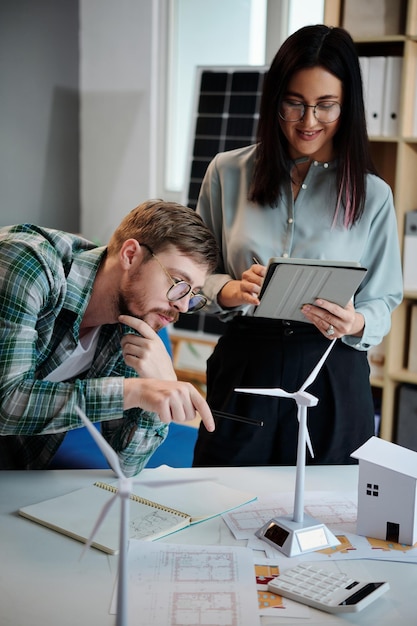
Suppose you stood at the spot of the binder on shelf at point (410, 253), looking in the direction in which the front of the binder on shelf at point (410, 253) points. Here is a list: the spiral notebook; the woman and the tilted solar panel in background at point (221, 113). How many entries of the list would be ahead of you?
2

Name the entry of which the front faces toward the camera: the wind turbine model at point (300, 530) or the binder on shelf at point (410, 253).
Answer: the binder on shelf

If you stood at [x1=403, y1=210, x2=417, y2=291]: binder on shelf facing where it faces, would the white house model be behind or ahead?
ahead

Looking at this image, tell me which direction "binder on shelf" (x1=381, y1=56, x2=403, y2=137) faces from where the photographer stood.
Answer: facing the viewer

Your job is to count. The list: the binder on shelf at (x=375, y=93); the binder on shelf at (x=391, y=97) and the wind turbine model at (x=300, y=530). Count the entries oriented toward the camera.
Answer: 2

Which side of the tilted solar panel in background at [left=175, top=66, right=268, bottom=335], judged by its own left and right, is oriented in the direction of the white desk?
front

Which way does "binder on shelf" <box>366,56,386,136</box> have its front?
toward the camera

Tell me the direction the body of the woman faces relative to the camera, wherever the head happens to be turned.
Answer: toward the camera

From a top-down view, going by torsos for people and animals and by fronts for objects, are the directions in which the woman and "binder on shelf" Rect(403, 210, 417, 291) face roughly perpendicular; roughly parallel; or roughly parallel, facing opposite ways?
roughly parallel

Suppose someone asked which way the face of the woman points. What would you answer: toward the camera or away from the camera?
toward the camera

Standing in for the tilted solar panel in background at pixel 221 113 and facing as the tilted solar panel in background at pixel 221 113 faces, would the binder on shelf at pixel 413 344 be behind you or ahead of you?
ahead
